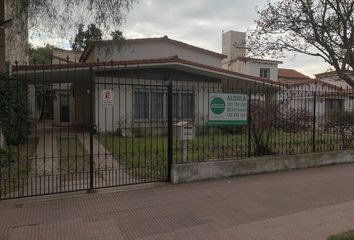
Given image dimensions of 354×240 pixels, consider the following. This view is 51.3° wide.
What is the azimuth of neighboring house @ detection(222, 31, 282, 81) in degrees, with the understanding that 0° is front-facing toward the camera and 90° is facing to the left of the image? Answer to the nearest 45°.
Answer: approximately 315°

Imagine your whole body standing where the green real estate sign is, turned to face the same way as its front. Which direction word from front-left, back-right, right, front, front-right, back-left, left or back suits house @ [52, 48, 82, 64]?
back

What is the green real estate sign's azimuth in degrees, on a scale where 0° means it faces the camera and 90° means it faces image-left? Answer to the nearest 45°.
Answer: approximately 315°

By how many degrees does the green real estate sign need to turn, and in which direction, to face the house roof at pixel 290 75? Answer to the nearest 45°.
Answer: approximately 135° to its left

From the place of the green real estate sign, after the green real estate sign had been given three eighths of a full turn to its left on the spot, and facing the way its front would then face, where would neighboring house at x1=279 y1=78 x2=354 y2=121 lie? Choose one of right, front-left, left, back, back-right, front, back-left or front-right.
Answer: front-right

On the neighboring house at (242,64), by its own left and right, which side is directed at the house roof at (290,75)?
left

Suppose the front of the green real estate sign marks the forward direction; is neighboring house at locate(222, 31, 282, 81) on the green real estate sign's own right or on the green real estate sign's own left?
on the green real estate sign's own left
